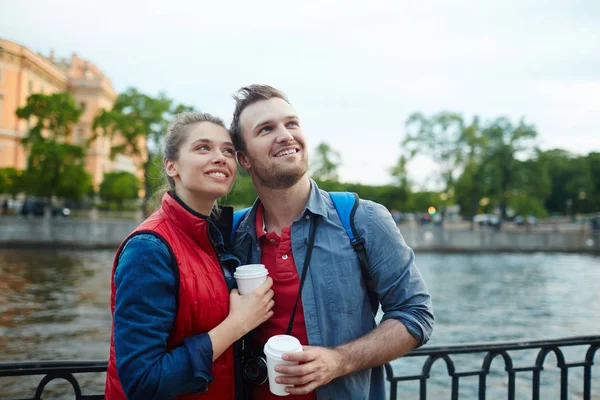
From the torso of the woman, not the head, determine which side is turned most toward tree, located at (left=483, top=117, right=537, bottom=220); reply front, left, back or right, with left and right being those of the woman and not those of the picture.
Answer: left

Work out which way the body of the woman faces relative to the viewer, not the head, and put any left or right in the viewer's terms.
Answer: facing the viewer and to the right of the viewer

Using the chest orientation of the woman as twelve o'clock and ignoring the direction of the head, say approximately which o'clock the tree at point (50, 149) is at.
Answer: The tree is roughly at 7 o'clock from the woman.

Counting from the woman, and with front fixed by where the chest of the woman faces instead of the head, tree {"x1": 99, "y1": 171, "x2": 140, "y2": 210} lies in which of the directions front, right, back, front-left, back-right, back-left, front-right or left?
back-left

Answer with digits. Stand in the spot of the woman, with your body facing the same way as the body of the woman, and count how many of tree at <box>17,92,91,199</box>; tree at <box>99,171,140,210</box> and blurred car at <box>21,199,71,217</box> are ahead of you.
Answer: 0

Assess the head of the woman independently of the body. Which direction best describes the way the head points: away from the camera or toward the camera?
toward the camera

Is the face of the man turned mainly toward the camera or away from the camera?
toward the camera

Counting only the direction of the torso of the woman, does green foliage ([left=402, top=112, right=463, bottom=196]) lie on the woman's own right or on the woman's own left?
on the woman's own left

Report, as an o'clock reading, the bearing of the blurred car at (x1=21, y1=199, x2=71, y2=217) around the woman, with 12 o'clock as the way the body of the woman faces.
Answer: The blurred car is roughly at 7 o'clock from the woman.

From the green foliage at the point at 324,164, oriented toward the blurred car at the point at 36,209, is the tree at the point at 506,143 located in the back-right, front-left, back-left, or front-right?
back-left
